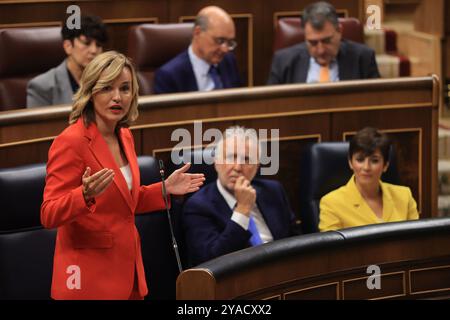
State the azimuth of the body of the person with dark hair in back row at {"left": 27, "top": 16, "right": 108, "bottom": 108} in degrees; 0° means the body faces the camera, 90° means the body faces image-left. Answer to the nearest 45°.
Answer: approximately 315°

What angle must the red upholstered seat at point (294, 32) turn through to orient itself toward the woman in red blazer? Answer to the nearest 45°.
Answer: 0° — it already faces them

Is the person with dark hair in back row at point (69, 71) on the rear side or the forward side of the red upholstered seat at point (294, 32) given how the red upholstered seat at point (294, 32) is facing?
on the forward side

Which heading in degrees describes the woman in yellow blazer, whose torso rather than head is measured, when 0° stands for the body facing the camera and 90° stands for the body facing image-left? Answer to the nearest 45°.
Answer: approximately 0°

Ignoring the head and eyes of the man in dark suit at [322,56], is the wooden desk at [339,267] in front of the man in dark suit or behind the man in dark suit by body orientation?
in front

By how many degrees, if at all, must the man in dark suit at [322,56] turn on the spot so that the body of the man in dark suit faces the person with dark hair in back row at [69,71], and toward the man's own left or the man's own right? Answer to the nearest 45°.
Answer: approximately 45° to the man's own right

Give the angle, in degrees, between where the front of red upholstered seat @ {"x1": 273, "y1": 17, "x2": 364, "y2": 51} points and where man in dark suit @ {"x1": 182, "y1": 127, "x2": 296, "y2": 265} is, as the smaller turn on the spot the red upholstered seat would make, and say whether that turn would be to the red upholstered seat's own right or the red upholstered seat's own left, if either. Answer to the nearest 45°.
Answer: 0° — it already faces them

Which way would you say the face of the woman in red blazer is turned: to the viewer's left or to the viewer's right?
to the viewer's right

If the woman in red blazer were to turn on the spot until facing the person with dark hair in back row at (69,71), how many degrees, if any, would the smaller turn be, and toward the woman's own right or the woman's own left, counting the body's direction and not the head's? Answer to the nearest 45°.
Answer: approximately 135° to the woman's own left
